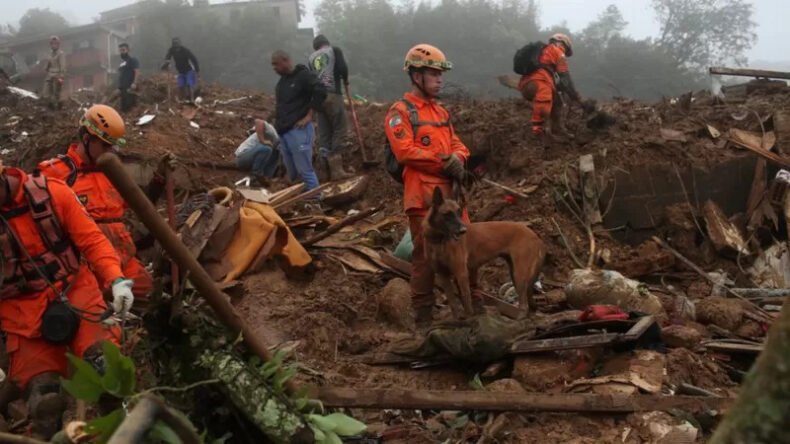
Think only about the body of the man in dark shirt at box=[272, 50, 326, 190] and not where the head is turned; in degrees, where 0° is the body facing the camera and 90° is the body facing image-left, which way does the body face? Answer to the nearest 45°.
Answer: approximately 45°

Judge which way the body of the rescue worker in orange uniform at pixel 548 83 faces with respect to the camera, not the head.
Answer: to the viewer's right

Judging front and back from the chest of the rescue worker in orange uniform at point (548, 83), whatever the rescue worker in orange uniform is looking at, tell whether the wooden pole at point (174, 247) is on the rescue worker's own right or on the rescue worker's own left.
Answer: on the rescue worker's own right

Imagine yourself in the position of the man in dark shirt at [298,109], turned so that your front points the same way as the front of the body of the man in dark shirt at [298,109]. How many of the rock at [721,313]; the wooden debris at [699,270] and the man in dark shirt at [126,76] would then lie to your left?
2

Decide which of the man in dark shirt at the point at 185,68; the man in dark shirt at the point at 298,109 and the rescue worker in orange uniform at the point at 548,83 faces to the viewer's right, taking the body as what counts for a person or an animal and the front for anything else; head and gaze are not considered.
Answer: the rescue worker in orange uniform

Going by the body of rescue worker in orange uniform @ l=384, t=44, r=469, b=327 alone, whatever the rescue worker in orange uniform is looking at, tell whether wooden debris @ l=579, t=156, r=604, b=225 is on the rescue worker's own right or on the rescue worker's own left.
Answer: on the rescue worker's own left

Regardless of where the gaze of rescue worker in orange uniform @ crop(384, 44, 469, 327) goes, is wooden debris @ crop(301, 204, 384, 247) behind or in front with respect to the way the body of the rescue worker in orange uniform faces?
behind

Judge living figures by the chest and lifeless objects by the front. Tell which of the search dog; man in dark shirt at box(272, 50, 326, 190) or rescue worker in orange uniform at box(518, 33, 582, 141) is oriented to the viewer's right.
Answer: the rescue worker in orange uniform

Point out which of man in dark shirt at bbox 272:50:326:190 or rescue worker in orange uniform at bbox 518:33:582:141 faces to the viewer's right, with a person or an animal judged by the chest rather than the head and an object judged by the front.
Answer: the rescue worker in orange uniform
